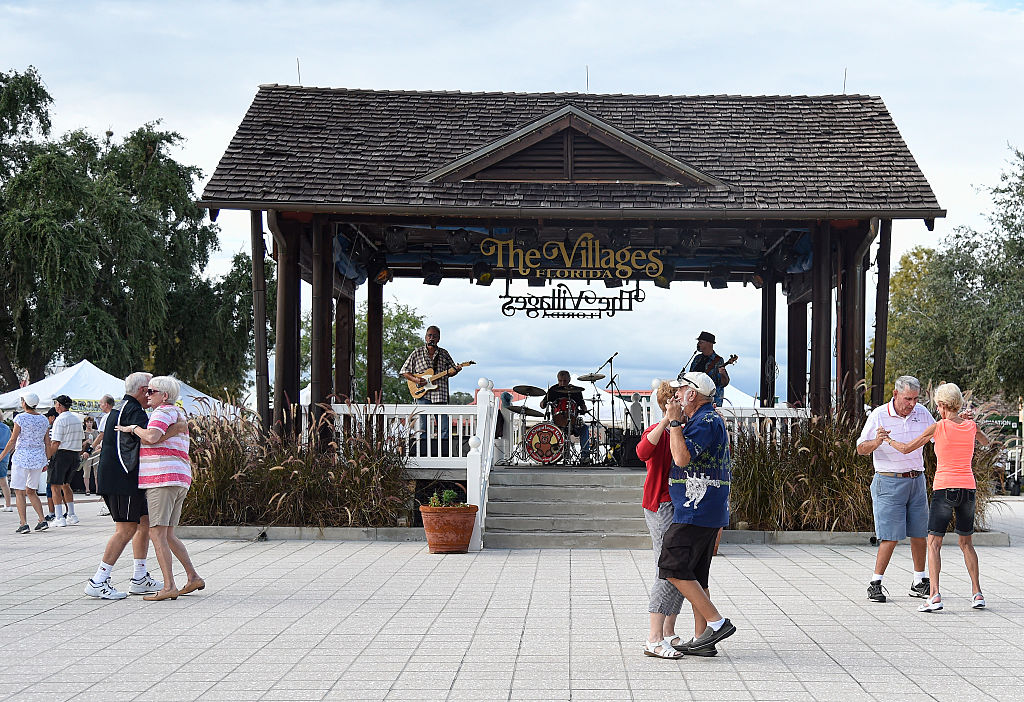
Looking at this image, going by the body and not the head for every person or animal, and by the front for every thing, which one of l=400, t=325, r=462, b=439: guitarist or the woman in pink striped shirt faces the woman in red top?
the guitarist

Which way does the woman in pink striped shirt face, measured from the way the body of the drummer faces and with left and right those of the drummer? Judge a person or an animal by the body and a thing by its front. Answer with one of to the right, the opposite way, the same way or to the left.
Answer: to the right

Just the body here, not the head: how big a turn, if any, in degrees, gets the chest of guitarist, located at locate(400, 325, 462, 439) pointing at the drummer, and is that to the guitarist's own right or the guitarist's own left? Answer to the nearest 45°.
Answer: approximately 135° to the guitarist's own left

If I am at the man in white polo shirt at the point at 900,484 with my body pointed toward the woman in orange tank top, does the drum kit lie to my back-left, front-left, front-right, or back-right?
back-left

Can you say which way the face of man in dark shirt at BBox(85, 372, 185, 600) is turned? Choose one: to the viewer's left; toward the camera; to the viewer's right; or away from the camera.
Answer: to the viewer's right

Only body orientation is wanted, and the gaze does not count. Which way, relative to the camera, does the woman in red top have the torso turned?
to the viewer's right

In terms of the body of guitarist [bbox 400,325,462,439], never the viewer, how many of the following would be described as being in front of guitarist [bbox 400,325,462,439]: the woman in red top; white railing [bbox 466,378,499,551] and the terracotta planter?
3

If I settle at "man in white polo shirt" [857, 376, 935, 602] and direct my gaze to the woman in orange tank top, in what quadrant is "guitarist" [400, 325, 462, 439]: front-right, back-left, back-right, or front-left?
back-left

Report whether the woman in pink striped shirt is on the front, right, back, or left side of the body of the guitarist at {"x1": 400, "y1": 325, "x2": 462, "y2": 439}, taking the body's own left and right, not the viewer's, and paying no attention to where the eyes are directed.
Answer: front

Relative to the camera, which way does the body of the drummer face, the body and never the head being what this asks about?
toward the camera

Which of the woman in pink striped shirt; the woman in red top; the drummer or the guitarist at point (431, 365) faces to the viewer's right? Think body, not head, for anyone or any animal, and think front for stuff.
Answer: the woman in red top

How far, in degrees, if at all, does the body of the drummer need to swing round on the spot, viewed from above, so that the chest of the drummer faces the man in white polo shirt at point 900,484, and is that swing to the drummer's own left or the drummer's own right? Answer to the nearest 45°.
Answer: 0° — they already face them

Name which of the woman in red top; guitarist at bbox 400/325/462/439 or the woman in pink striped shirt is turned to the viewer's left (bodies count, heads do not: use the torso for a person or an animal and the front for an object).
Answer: the woman in pink striped shirt

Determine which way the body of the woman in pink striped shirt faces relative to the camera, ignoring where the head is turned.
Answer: to the viewer's left

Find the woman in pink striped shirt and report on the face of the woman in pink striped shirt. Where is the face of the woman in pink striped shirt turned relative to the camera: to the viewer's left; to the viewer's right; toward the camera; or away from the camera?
to the viewer's left

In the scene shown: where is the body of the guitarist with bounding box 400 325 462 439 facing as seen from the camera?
toward the camera
